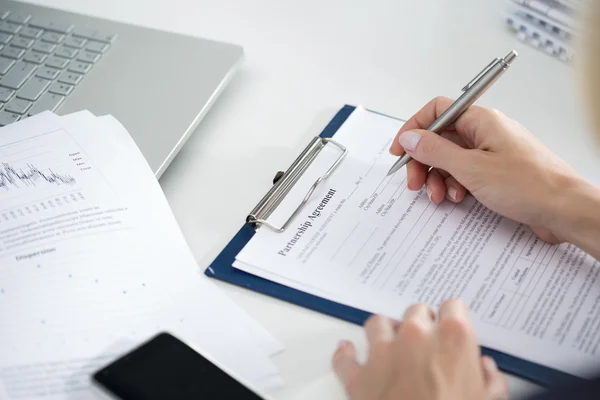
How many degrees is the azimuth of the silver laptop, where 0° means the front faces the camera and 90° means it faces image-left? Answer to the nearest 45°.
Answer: approximately 315°
